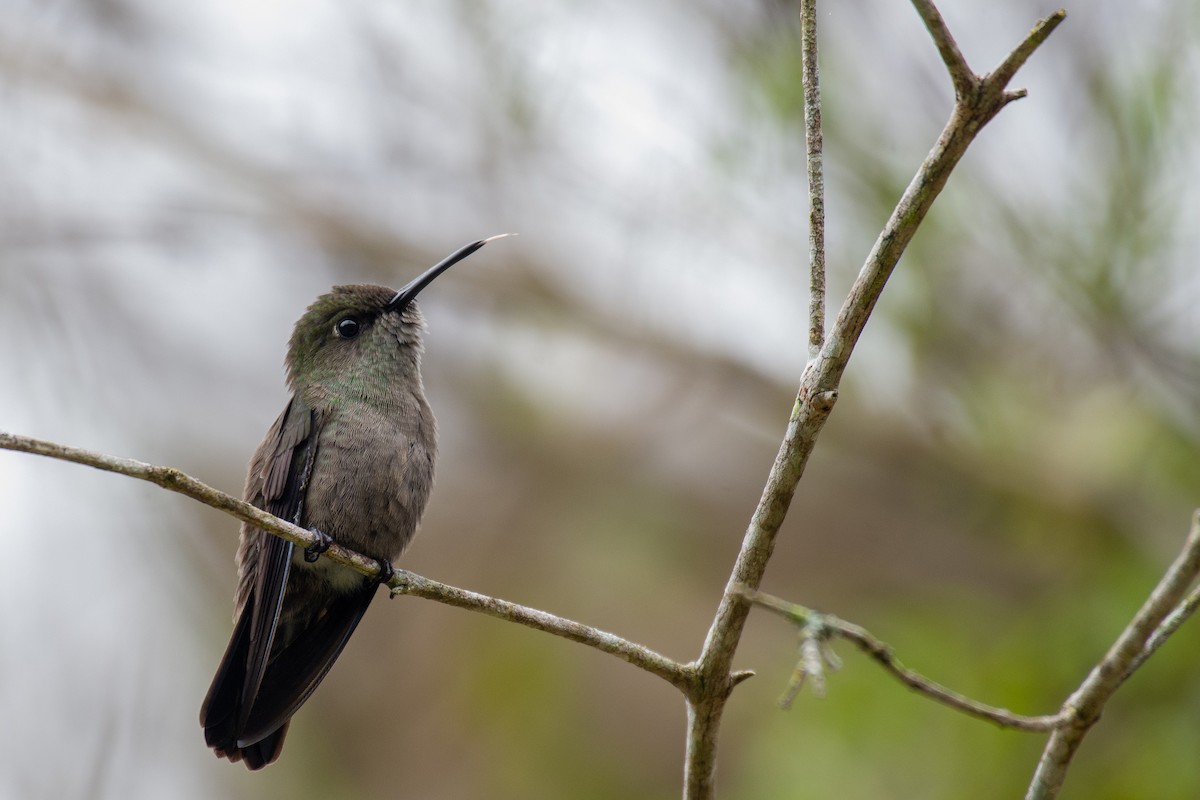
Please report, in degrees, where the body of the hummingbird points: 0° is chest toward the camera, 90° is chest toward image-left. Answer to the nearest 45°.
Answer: approximately 315°
